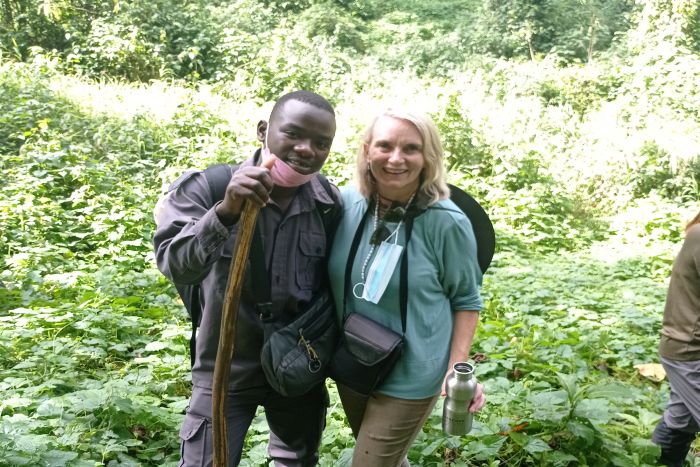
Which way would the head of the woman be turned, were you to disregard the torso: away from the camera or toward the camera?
toward the camera

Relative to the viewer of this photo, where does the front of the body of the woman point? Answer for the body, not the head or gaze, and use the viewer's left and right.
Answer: facing the viewer and to the left of the viewer
